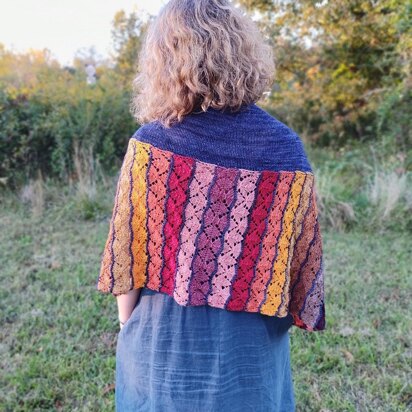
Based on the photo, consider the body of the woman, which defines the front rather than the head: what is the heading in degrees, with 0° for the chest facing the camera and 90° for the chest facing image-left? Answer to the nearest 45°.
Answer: approximately 180°

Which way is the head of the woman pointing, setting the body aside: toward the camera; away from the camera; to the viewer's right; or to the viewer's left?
away from the camera
